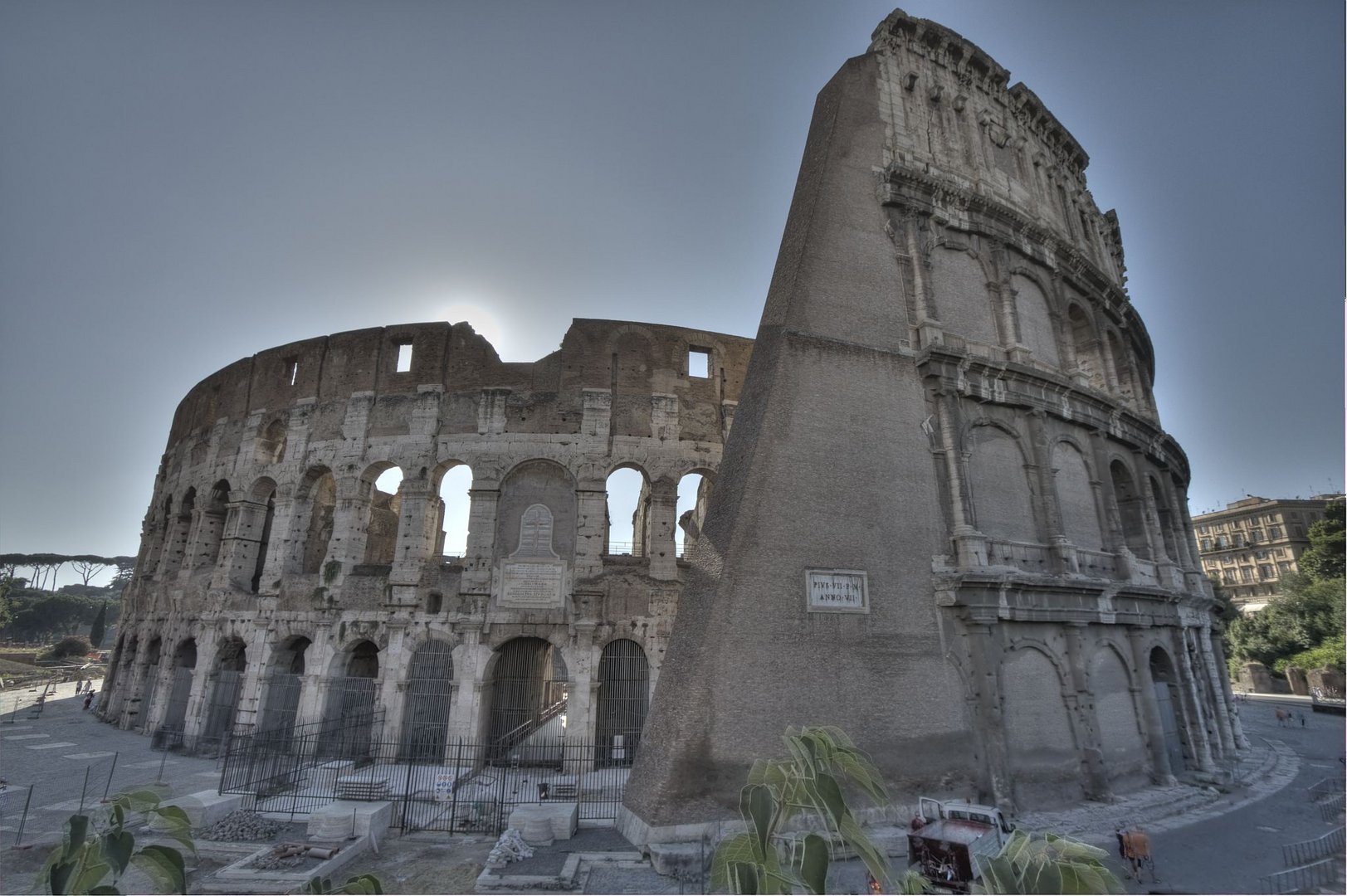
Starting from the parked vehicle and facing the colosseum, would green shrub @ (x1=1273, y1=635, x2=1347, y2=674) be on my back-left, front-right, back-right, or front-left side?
front-right

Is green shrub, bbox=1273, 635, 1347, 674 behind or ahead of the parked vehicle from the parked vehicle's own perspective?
ahead

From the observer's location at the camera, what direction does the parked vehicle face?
facing away from the viewer and to the right of the viewer

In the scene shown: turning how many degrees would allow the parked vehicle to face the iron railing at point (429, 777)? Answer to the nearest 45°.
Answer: approximately 135° to its left

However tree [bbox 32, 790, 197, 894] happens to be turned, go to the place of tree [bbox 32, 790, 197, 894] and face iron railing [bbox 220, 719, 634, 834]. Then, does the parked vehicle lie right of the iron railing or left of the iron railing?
right

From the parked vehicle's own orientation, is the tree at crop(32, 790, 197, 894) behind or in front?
behind
